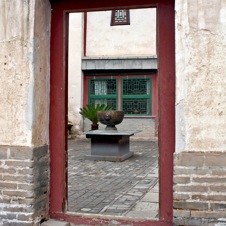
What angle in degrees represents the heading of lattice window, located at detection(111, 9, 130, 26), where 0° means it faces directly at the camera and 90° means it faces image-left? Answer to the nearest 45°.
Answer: approximately 0°

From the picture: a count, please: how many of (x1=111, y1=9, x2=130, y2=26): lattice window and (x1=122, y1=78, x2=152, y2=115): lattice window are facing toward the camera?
2

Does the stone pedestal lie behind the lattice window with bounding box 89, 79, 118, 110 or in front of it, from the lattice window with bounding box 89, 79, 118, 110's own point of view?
in front

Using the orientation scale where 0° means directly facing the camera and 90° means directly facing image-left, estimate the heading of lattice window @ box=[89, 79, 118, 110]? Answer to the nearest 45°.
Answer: approximately 0°

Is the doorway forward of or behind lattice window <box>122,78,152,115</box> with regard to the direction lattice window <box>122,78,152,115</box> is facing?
forward

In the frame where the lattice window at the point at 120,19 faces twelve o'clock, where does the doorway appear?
The doorway is roughly at 12 o'clock from the lattice window.

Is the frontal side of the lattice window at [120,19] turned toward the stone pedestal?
yes
